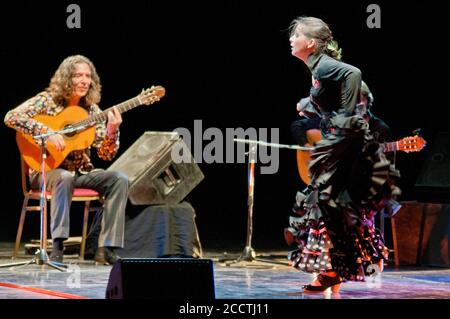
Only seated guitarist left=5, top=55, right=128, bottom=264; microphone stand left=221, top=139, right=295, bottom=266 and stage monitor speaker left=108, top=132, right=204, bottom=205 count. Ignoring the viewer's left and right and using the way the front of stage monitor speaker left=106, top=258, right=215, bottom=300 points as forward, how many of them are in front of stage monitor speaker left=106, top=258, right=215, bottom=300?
3

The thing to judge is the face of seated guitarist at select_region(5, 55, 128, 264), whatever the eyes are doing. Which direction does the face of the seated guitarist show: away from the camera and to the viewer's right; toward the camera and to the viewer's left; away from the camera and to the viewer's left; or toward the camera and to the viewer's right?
toward the camera and to the viewer's right

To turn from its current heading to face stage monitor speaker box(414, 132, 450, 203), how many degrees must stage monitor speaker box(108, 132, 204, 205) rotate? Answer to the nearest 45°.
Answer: approximately 135° to its left

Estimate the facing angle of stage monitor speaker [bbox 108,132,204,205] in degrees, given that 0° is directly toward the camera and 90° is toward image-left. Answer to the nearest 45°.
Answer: approximately 45°

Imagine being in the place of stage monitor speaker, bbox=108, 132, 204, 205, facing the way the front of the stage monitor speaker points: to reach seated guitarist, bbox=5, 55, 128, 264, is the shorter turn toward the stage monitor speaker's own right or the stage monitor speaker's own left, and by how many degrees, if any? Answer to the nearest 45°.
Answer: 0° — it already faces them

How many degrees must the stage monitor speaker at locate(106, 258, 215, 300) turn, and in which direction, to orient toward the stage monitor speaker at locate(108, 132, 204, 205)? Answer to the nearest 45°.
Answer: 0° — it already faces it

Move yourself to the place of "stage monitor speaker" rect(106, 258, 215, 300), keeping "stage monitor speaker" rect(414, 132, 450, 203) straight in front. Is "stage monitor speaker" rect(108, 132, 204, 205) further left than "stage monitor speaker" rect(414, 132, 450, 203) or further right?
left

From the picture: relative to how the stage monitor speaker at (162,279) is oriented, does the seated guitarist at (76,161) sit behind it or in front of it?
in front

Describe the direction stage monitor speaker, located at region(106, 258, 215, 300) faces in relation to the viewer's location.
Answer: facing away from the viewer
